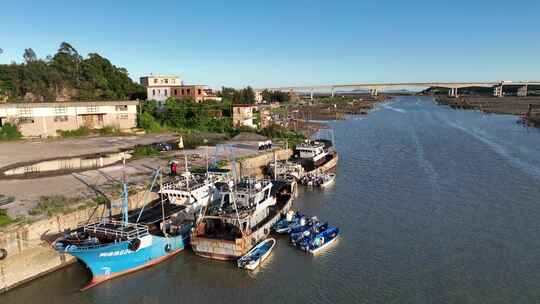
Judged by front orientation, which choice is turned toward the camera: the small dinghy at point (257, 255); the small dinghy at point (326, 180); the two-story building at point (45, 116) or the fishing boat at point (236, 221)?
the two-story building

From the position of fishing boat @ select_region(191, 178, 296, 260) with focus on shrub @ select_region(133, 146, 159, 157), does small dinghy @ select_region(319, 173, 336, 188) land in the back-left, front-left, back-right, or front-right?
front-right

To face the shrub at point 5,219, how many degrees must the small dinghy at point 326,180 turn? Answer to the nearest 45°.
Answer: approximately 180°

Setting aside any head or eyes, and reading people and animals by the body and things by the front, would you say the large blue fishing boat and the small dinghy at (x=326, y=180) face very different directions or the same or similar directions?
very different directions

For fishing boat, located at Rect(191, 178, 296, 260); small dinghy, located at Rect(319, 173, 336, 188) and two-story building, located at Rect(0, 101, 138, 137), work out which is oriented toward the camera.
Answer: the two-story building

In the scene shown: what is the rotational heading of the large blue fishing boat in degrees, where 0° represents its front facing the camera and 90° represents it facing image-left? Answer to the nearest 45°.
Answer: approximately 45°

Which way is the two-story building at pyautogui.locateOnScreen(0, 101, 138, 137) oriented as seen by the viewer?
toward the camera

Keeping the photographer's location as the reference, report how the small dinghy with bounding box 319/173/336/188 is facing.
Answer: facing away from the viewer and to the right of the viewer
